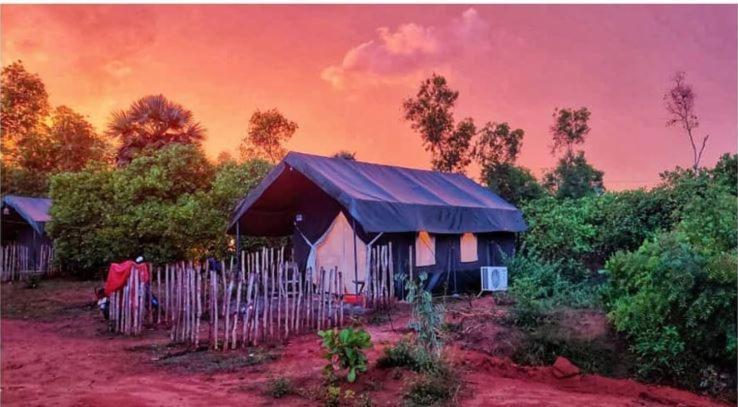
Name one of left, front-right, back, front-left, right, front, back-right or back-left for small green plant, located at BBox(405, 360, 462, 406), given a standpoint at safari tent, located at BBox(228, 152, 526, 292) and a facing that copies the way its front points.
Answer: front-left

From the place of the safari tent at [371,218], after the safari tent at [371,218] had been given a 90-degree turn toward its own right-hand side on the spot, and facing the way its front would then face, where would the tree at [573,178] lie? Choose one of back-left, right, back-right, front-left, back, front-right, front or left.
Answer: right

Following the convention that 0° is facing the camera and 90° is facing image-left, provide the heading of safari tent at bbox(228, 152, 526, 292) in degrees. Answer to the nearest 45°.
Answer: approximately 45°

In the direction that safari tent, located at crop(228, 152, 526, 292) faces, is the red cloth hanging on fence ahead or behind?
ahead

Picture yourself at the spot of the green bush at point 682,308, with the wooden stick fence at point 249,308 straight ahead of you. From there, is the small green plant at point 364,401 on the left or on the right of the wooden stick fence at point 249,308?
left

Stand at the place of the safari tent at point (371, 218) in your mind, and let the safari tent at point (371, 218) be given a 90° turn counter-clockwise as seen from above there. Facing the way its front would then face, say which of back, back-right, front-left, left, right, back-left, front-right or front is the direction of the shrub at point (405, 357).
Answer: front-right

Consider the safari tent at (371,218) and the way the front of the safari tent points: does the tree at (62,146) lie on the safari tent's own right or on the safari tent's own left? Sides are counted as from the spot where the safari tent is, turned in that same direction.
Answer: on the safari tent's own right

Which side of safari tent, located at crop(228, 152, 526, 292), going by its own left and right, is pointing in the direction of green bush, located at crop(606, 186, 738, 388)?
left

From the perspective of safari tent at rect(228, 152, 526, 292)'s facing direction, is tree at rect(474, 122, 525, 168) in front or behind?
behind

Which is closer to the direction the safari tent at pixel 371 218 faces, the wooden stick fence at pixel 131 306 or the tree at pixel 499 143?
the wooden stick fence

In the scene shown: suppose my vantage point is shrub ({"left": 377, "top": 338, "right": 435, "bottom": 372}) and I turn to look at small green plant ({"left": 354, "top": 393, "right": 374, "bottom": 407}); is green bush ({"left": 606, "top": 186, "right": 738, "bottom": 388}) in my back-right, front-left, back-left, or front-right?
back-left

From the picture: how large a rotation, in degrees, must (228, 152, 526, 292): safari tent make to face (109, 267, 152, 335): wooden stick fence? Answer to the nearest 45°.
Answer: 0° — it already faces it

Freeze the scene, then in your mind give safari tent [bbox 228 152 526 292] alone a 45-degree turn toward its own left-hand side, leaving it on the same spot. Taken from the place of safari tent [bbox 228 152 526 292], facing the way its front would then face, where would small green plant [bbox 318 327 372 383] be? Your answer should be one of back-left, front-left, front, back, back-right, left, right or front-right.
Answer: front

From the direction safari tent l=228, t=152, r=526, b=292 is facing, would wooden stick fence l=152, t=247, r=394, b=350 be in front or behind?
in front
